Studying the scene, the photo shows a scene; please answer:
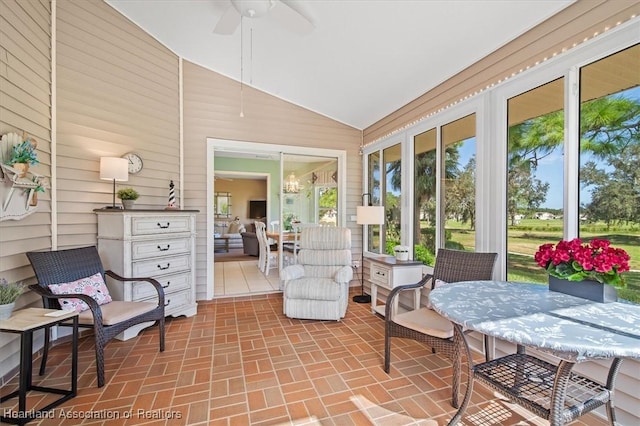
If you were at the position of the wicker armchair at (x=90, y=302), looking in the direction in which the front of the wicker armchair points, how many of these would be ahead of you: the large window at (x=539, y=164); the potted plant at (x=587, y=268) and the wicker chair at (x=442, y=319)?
3

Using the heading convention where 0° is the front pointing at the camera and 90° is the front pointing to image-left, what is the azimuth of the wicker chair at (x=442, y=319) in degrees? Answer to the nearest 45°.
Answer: approximately 45°

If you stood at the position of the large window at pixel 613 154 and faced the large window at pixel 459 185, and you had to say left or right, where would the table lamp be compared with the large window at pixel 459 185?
left

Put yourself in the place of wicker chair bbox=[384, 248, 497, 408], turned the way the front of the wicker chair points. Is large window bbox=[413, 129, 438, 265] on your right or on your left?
on your right

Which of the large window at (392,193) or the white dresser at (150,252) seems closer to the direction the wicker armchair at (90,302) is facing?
the large window
